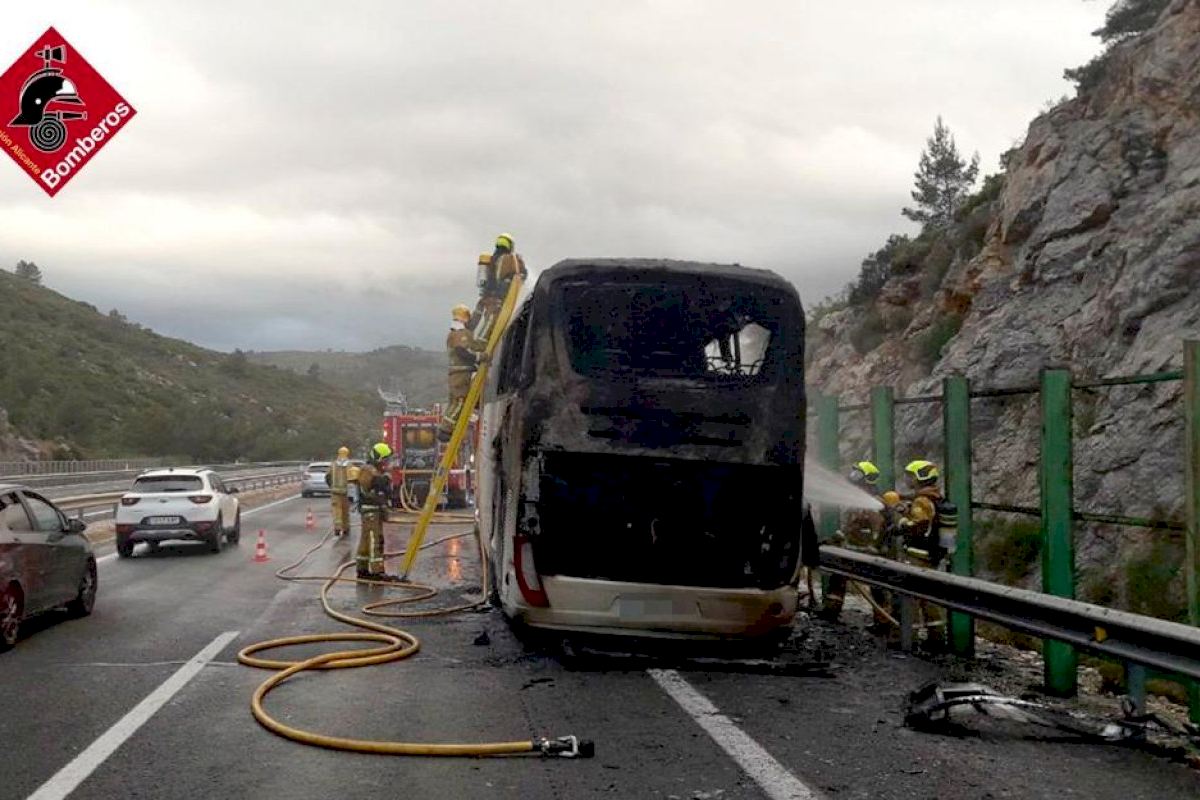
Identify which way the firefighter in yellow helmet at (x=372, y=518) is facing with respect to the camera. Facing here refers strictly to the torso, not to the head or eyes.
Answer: to the viewer's right

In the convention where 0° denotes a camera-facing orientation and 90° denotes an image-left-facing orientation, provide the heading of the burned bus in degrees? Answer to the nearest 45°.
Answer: approximately 180°

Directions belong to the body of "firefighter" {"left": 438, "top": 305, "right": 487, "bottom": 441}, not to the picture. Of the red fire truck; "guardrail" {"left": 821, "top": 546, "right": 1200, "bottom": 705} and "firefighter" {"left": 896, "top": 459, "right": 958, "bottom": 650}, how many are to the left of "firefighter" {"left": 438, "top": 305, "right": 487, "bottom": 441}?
1

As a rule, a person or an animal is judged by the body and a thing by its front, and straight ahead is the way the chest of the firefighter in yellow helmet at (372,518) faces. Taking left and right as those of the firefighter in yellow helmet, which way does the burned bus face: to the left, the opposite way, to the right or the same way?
to the left

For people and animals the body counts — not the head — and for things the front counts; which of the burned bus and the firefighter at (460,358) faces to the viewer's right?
the firefighter

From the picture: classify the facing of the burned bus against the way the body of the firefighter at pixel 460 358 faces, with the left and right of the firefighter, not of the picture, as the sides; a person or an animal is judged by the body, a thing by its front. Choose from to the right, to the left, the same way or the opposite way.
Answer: to the left

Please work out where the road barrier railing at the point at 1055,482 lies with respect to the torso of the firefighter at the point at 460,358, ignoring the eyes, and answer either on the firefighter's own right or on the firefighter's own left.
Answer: on the firefighter's own right

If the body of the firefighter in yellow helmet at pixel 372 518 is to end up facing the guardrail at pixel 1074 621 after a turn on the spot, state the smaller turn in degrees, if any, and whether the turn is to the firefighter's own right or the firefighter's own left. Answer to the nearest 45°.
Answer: approximately 45° to the firefighter's own right

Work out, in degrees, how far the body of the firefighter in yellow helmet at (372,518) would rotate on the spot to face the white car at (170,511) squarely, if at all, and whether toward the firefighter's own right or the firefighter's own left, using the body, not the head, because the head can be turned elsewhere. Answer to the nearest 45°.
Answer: approximately 135° to the firefighter's own left

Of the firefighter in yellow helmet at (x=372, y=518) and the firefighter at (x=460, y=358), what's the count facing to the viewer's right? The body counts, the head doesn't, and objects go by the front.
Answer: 2

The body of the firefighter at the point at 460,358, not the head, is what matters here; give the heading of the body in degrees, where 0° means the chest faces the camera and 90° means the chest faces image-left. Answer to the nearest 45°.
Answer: approximately 270°

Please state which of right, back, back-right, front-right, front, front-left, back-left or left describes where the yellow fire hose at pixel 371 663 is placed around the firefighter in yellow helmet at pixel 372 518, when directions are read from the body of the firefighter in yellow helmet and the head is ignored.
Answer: right

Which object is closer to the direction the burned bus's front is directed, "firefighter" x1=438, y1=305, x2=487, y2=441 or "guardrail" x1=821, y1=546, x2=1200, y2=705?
the firefighter

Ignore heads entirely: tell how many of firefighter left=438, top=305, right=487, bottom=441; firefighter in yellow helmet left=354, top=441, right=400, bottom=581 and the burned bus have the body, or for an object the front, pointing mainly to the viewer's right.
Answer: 2

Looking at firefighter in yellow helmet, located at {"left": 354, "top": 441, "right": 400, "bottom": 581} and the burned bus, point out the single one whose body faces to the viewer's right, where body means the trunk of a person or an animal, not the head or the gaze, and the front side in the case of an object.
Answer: the firefighter in yellow helmet

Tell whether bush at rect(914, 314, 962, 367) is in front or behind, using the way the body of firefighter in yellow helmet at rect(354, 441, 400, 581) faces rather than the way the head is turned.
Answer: in front
